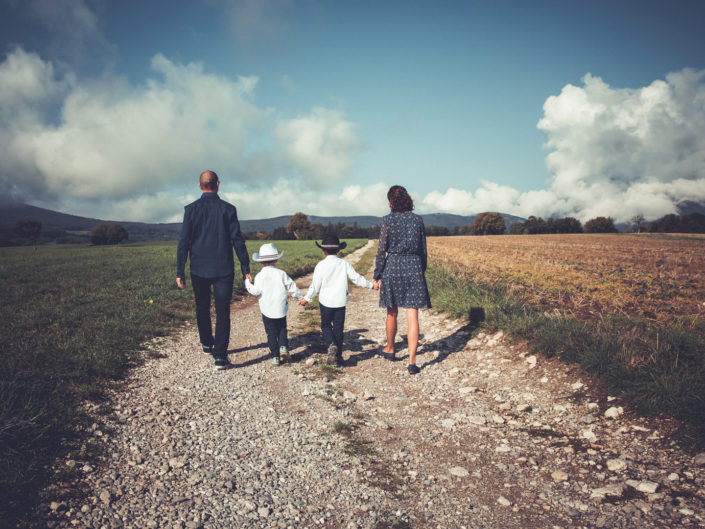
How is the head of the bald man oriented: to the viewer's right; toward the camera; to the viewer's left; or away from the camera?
away from the camera

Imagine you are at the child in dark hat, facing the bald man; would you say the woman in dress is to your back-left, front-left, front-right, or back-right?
back-left

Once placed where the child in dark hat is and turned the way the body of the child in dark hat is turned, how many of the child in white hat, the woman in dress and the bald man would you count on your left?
2

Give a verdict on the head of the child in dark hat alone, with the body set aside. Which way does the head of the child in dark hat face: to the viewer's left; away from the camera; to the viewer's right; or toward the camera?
away from the camera

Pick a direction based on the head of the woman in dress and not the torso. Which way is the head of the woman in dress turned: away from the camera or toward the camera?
away from the camera

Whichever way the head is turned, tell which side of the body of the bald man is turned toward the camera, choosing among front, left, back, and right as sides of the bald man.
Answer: back

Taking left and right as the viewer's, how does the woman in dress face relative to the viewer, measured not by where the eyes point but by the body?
facing away from the viewer

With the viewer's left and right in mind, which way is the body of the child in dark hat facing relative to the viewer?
facing away from the viewer

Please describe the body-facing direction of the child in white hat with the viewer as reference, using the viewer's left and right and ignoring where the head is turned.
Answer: facing away from the viewer

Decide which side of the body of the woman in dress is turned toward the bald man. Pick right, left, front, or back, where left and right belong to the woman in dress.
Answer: left

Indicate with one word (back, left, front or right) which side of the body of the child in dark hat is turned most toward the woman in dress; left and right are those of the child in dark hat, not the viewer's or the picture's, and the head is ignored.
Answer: right
